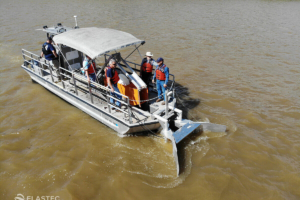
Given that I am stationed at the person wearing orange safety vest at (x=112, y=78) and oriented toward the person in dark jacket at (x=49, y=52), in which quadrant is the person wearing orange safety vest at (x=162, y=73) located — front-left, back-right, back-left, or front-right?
back-right

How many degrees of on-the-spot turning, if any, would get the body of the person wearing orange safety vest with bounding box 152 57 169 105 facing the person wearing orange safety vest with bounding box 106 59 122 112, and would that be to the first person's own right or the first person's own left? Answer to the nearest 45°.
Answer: approximately 45° to the first person's own right

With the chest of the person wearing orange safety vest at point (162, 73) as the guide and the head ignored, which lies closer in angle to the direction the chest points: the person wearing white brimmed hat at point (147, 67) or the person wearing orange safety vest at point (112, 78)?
the person wearing orange safety vest

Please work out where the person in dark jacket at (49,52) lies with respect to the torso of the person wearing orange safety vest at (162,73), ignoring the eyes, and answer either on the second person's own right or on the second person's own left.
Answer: on the second person's own right

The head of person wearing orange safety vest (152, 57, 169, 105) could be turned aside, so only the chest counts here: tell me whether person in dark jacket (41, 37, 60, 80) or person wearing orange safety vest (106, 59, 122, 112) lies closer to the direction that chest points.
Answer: the person wearing orange safety vest

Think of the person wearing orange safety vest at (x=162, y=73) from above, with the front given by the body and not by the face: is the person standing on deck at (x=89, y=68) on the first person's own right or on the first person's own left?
on the first person's own right

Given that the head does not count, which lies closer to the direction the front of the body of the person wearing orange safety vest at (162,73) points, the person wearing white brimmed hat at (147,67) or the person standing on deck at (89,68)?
the person standing on deck

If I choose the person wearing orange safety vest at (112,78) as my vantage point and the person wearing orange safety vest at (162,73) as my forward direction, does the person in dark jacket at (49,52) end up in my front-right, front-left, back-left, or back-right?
back-left

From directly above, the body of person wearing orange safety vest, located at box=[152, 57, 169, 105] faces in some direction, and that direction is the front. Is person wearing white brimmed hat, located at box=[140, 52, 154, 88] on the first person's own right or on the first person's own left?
on the first person's own right
